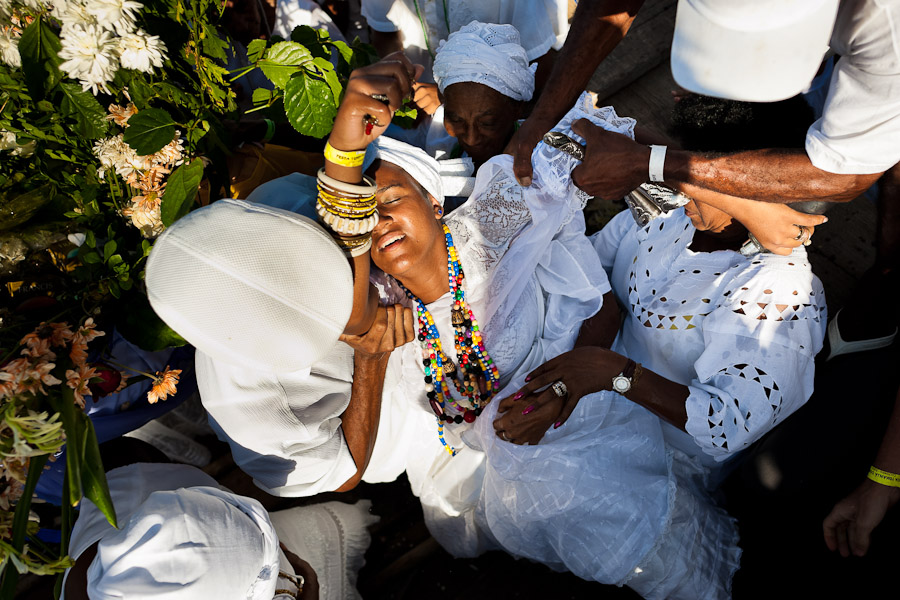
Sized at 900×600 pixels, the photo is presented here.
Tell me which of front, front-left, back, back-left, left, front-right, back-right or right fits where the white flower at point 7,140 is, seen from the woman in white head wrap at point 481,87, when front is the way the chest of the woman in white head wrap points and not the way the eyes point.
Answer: front-right

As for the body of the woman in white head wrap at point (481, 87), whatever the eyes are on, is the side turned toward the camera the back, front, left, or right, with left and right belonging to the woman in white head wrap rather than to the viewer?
front

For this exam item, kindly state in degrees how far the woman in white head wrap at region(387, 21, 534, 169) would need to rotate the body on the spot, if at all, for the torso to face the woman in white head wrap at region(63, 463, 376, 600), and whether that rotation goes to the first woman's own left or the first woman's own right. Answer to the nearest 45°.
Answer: approximately 45° to the first woman's own right

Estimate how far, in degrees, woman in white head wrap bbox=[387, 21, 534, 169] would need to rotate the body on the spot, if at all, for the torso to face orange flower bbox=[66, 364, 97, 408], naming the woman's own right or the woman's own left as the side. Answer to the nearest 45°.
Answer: approximately 45° to the woman's own right
